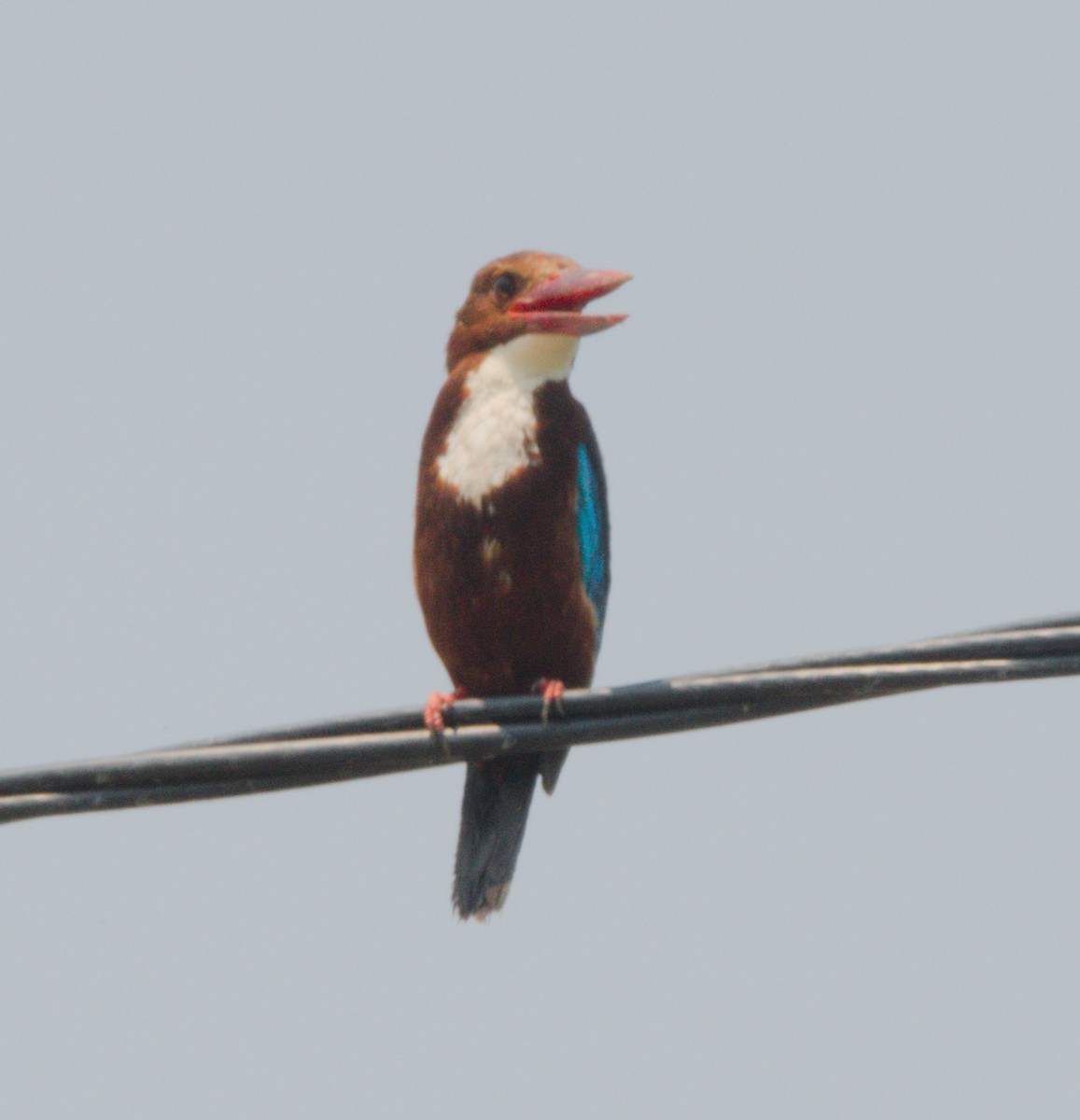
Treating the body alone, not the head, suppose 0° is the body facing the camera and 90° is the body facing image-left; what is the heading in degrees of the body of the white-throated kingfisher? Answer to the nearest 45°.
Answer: approximately 0°
